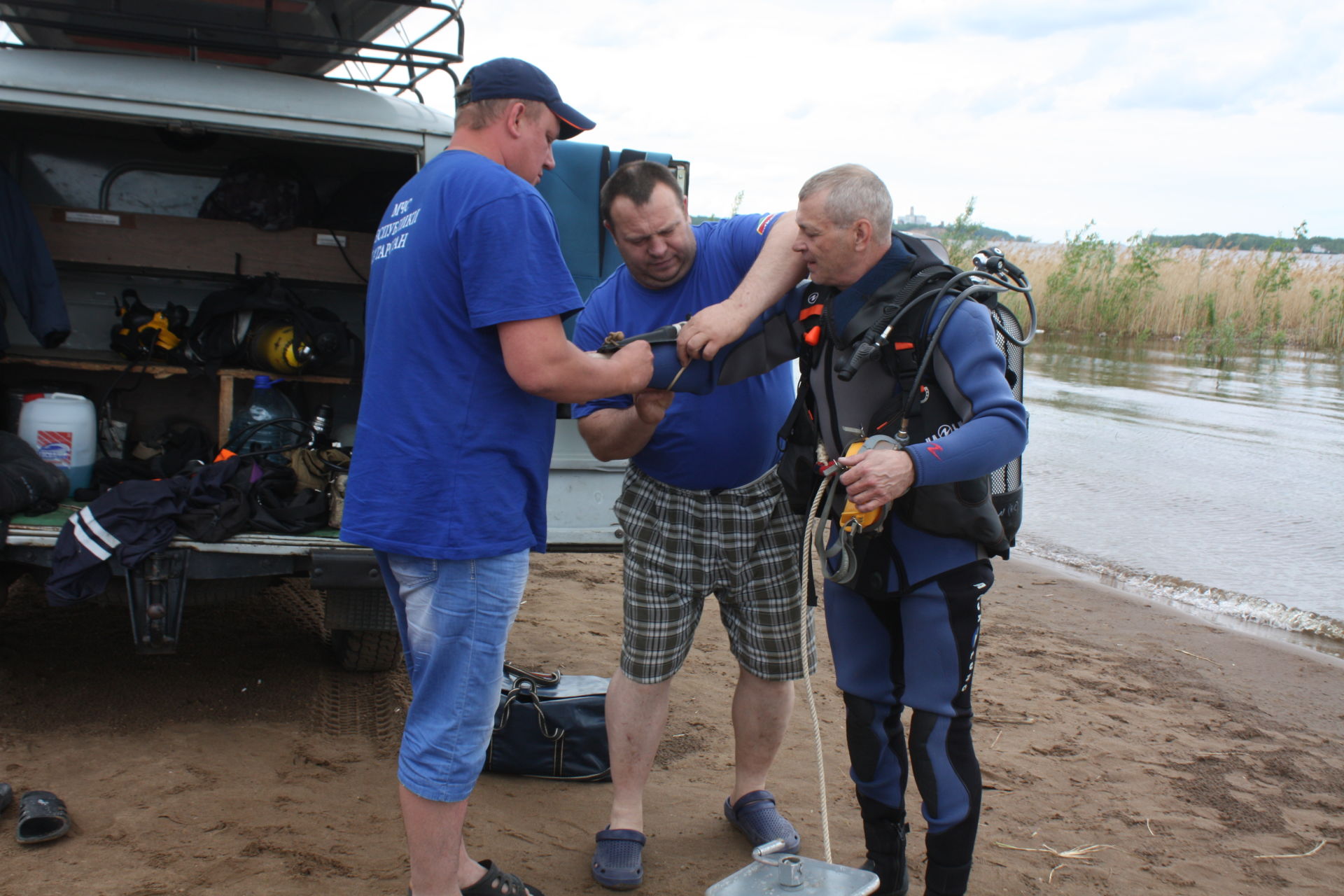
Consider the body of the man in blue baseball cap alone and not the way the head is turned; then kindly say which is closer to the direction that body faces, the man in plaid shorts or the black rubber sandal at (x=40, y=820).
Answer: the man in plaid shorts

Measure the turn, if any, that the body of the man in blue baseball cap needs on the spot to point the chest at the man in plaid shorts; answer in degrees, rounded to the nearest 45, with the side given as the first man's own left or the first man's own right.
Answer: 0° — they already face them

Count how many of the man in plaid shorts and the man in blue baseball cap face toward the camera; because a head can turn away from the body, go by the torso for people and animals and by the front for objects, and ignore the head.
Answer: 1

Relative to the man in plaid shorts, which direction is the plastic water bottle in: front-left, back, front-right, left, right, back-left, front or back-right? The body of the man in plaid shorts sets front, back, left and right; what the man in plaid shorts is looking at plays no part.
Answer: back-right

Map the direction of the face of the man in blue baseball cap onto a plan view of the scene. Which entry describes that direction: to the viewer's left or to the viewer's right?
to the viewer's right

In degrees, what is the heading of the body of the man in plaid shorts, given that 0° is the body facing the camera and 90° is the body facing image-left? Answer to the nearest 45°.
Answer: approximately 0°

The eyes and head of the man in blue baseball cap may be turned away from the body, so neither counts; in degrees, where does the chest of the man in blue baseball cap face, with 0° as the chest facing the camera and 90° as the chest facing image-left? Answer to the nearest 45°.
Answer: approximately 225°
